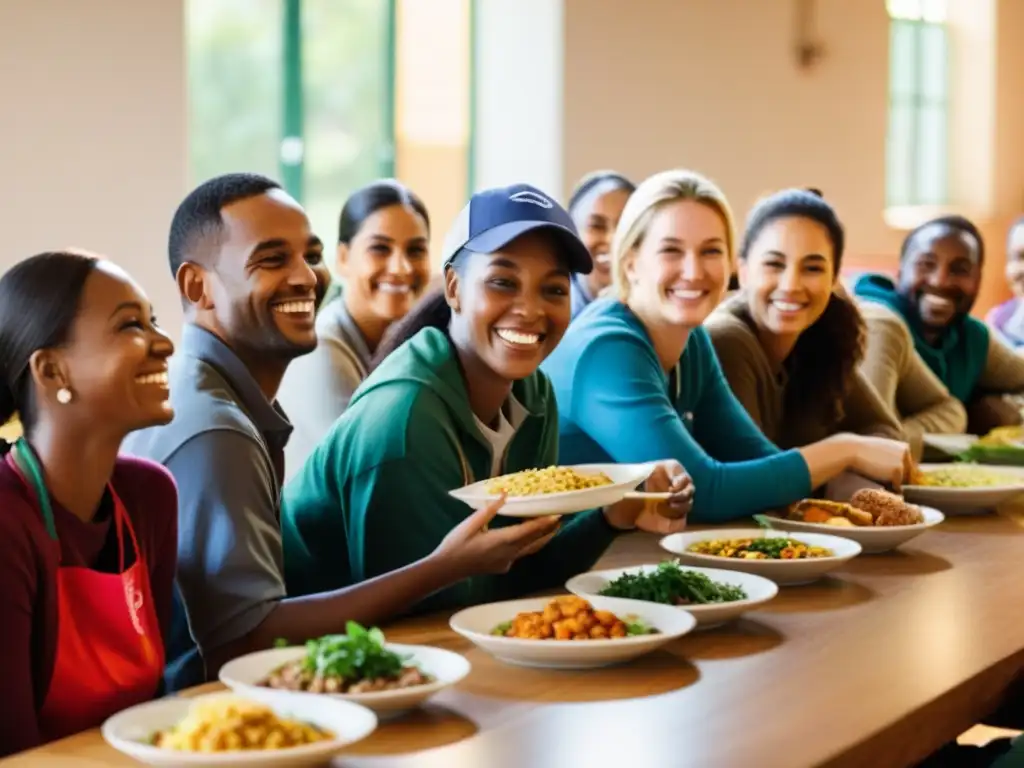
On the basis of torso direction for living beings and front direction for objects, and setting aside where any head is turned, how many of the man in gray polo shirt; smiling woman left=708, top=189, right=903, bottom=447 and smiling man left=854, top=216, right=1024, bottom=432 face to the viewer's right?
1

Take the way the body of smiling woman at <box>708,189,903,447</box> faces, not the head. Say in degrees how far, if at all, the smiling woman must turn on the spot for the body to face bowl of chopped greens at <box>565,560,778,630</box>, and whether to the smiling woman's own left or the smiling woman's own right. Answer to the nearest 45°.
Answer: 0° — they already face it

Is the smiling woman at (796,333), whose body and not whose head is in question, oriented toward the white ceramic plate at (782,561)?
yes

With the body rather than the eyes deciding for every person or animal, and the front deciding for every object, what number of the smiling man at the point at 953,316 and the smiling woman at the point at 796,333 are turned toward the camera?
2

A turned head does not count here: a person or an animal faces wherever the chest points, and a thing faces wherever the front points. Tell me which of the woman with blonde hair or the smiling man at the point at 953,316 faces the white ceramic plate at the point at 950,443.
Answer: the smiling man

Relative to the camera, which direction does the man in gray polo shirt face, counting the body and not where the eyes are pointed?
to the viewer's right

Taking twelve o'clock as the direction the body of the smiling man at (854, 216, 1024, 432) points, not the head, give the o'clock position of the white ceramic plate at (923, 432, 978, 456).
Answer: The white ceramic plate is roughly at 12 o'clock from the smiling man.

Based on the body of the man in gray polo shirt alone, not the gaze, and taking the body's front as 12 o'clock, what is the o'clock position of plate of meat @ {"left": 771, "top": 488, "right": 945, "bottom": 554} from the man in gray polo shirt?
The plate of meat is roughly at 11 o'clock from the man in gray polo shirt.

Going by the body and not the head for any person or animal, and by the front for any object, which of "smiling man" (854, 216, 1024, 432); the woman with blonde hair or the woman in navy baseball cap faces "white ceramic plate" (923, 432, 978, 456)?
the smiling man

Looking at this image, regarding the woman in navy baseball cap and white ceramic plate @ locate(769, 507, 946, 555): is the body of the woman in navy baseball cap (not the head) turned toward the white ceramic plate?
no

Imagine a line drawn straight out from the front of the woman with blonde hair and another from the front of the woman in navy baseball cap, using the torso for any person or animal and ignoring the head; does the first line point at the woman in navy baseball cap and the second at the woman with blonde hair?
no

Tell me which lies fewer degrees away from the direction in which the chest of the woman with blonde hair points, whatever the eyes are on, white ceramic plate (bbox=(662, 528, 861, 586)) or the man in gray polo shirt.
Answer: the white ceramic plate

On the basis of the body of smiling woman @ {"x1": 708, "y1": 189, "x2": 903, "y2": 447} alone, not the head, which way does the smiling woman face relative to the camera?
toward the camera

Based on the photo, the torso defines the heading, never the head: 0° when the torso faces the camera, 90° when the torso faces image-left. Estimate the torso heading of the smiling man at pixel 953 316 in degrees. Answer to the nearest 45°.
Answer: approximately 0°

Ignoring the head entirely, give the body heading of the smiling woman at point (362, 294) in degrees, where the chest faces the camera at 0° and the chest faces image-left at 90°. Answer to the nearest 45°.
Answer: approximately 315°

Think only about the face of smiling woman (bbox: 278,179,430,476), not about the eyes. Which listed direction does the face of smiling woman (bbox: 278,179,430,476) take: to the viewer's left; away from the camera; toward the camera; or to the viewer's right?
toward the camera

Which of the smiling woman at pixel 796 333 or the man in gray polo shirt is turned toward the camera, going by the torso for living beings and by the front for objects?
the smiling woman

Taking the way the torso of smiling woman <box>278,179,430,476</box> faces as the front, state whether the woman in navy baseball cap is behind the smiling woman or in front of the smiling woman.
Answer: in front

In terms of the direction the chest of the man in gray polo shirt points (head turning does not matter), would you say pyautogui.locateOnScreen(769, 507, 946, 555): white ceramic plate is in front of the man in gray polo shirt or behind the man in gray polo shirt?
in front

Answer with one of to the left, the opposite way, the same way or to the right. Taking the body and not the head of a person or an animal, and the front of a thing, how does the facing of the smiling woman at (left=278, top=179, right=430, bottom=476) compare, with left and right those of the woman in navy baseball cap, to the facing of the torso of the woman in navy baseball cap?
the same way

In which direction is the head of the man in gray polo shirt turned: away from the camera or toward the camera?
toward the camera
